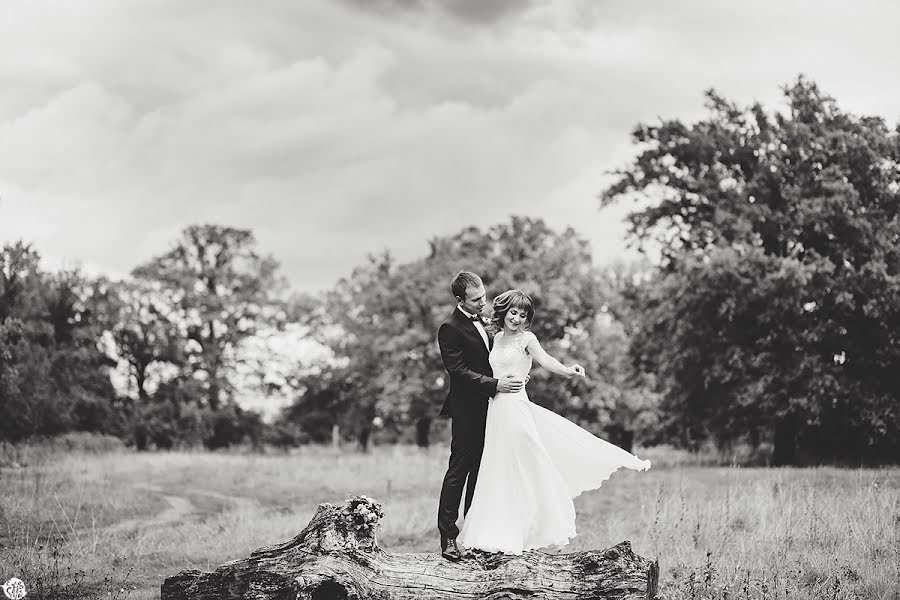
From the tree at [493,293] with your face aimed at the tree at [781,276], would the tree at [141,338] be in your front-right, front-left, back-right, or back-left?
back-right

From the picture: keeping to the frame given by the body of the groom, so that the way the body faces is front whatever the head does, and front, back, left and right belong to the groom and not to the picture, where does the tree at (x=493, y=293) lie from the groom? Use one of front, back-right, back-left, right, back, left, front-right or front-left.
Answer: back-left

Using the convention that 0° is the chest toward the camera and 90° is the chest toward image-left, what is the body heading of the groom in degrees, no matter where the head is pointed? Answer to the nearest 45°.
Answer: approximately 315°

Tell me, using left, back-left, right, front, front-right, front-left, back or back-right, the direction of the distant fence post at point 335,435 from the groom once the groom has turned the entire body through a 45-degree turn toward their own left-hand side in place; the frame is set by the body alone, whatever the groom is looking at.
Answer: left

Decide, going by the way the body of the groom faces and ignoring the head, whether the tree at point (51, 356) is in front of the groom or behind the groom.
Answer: behind
